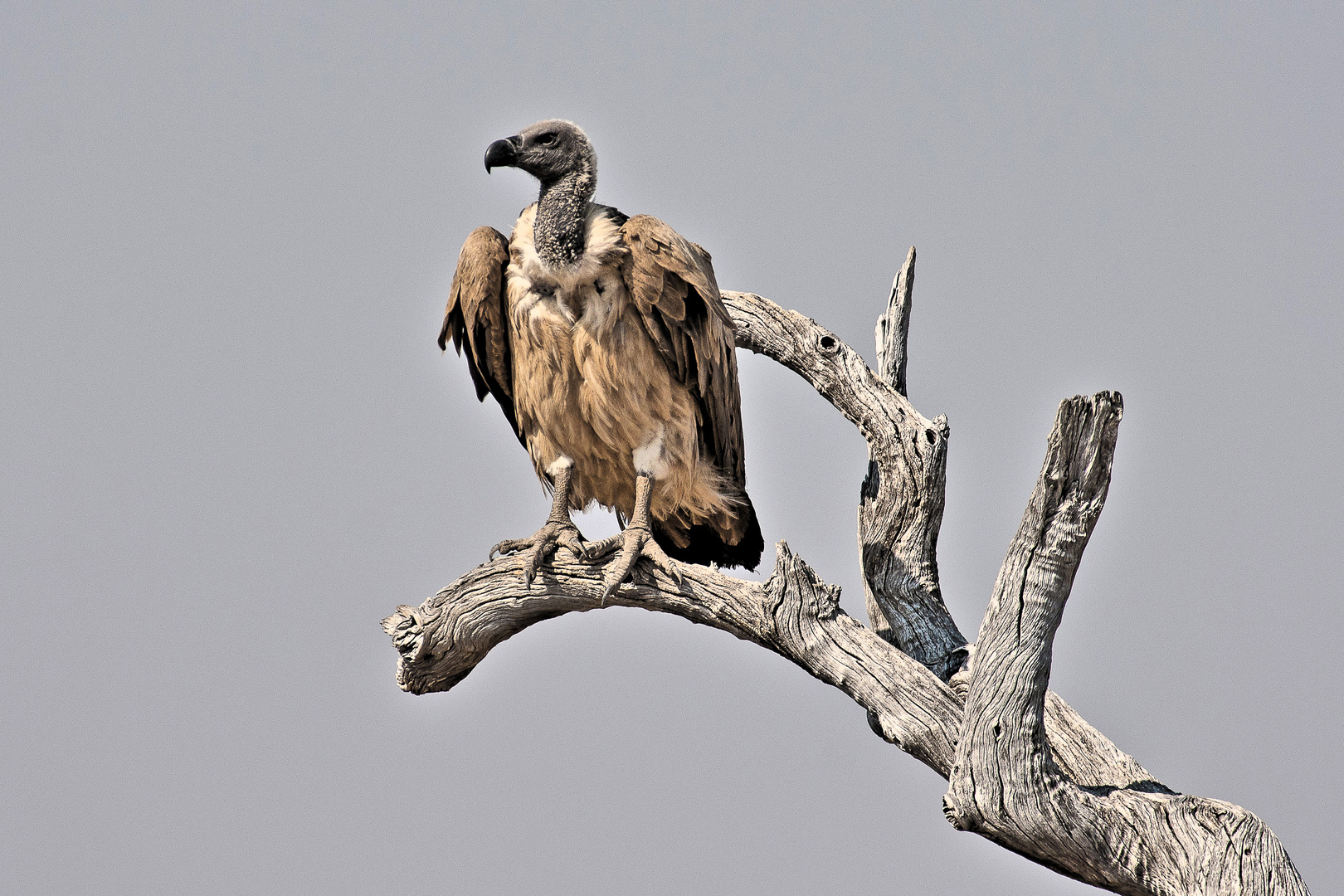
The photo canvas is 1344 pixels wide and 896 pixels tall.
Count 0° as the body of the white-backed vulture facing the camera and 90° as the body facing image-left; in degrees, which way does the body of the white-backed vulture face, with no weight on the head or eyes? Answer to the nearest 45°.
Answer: approximately 45°

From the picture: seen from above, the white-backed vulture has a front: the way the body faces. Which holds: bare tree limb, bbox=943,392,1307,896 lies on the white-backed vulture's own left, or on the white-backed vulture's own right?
on the white-backed vulture's own left
